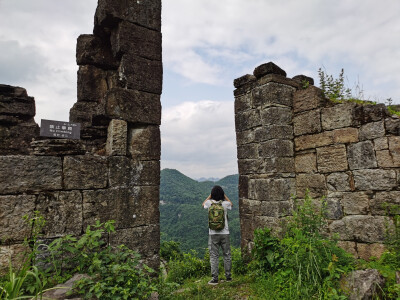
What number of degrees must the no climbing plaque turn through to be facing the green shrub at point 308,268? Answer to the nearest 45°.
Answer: approximately 45° to its left

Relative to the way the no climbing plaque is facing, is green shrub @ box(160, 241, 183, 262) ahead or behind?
behind

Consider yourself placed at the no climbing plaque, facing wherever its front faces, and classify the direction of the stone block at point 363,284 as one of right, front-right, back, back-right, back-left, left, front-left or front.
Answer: front-left

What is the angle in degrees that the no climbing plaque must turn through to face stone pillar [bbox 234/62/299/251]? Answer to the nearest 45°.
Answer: approximately 90° to its left

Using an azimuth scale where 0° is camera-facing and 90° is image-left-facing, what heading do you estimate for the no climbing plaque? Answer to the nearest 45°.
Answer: approximately 0°

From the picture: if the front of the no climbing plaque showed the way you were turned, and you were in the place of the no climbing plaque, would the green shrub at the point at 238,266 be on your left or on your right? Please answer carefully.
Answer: on your left

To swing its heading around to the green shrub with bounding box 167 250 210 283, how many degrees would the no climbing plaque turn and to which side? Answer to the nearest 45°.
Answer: approximately 135° to its left
